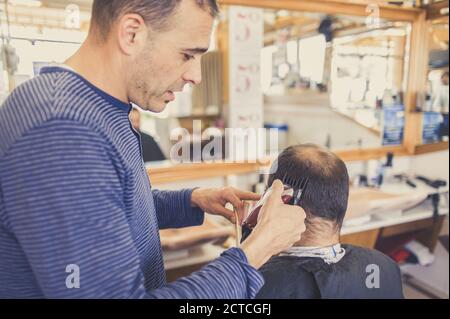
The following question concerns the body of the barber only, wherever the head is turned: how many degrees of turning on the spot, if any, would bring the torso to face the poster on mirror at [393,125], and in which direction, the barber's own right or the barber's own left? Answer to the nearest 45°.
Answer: approximately 45° to the barber's own left

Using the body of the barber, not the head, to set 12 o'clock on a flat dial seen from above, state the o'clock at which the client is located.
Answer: The client is roughly at 11 o'clock from the barber.

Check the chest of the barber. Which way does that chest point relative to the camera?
to the viewer's right

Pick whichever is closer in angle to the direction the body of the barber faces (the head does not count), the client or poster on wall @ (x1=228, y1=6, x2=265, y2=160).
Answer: the client

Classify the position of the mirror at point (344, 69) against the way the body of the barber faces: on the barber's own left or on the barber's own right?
on the barber's own left

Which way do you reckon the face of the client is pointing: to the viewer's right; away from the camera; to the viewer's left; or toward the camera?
away from the camera

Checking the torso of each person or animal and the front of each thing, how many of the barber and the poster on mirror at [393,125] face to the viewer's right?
1

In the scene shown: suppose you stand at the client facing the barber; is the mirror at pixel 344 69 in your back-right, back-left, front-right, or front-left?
back-right

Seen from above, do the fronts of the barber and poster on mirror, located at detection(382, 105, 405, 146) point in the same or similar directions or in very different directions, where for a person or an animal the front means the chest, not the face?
very different directions

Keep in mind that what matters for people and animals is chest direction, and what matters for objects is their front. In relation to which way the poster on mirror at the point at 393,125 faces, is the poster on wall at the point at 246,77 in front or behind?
in front

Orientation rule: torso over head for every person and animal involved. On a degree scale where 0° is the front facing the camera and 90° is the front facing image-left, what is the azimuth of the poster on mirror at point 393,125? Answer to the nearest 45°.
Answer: approximately 45°

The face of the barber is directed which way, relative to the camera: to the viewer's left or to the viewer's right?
to the viewer's right
